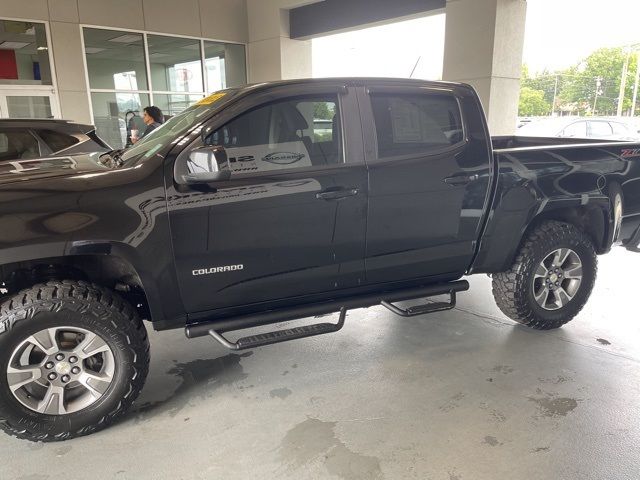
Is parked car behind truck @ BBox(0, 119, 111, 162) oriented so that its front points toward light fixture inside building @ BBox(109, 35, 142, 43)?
no

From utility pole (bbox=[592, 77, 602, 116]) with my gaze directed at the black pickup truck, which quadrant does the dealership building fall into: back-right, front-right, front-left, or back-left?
front-right

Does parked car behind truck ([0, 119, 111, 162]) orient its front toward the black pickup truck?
no

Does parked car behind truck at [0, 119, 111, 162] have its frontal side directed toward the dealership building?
no

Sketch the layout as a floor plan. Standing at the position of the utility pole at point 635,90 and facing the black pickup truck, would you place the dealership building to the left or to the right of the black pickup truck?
right
